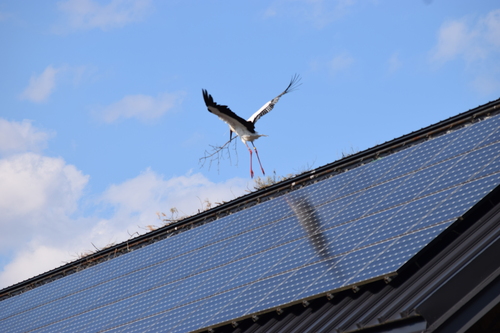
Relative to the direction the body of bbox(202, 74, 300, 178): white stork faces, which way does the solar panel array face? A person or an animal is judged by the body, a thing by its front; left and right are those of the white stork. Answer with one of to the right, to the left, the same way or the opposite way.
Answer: to the left

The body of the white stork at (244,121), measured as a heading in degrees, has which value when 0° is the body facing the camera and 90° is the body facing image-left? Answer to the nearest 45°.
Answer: approximately 135°
